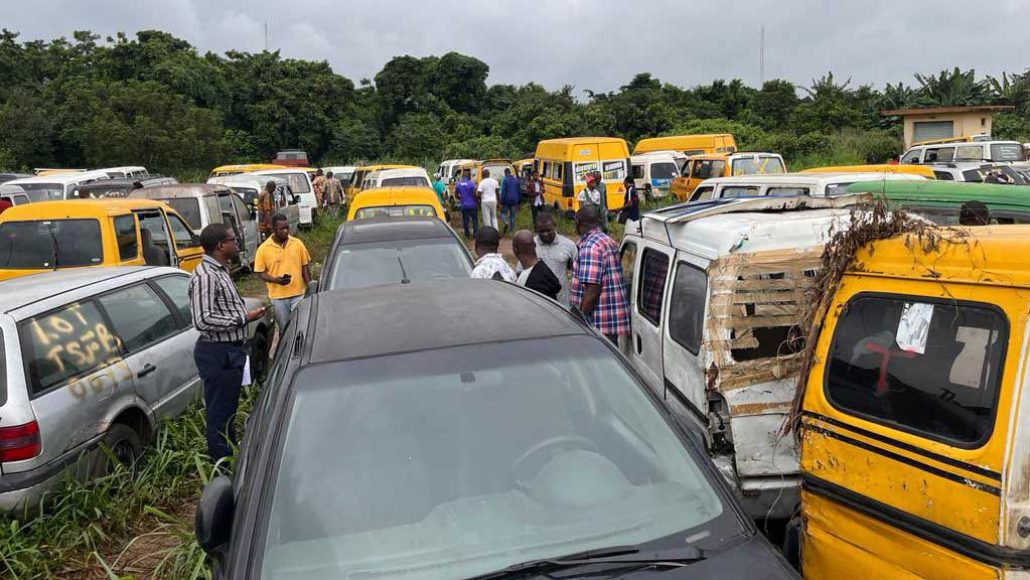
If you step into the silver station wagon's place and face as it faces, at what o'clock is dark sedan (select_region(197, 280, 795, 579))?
The dark sedan is roughly at 4 o'clock from the silver station wagon.

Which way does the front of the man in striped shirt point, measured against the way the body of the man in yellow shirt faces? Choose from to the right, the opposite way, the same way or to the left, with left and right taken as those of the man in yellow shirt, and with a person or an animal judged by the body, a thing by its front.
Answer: to the left

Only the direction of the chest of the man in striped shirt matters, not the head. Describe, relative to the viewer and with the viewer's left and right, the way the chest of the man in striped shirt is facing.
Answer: facing to the right of the viewer

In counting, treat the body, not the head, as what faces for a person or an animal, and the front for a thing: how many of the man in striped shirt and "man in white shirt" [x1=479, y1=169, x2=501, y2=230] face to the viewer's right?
1

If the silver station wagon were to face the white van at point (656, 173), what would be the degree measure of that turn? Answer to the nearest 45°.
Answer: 0° — it already faces it

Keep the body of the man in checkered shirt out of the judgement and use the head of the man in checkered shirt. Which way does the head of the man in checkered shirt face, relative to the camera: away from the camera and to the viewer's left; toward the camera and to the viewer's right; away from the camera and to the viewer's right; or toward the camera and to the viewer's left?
away from the camera and to the viewer's left

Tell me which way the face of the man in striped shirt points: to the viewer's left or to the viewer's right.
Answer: to the viewer's right

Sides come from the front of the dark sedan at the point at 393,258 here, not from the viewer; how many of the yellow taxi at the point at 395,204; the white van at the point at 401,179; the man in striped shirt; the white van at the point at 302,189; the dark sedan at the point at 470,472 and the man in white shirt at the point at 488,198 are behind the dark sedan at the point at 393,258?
4

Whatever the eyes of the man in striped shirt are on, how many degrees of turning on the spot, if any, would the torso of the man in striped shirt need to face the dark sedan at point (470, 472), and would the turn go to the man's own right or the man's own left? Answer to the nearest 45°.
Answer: approximately 90° to the man's own right
